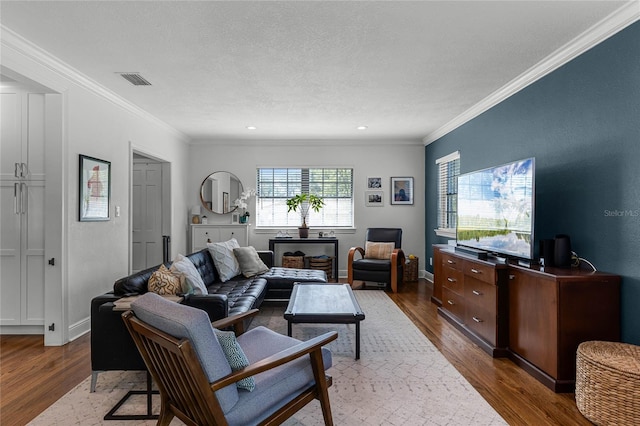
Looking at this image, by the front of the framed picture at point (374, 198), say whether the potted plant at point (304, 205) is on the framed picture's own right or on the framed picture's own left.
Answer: on the framed picture's own right

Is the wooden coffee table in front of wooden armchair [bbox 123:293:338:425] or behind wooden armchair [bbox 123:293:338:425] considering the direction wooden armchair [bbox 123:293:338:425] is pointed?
in front

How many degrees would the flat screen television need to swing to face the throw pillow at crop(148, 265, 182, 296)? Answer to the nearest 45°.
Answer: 0° — it already faces it

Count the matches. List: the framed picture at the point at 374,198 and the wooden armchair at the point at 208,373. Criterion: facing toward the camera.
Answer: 1

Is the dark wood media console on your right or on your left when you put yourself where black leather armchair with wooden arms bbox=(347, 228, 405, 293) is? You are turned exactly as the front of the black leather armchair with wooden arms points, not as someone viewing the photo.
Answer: on your left

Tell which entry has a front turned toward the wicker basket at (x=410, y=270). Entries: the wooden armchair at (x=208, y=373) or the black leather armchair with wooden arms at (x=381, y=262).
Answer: the wooden armchair at (x=208, y=373)

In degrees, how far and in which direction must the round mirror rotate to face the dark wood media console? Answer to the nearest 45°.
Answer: approximately 45° to its left

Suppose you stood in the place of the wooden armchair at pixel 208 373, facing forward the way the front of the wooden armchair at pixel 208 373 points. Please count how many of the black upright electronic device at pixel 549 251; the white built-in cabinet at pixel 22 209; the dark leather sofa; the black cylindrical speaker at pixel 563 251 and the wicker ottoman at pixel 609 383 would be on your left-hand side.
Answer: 2

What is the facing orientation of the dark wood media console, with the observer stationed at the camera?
facing the viewer and to the left of the viewer

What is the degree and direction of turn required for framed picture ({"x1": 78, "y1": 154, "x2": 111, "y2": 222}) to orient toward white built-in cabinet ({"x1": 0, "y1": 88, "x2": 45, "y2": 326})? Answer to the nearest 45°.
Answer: approximately 135° to its right

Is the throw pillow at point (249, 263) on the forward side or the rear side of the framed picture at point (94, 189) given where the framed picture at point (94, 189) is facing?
on the forward side

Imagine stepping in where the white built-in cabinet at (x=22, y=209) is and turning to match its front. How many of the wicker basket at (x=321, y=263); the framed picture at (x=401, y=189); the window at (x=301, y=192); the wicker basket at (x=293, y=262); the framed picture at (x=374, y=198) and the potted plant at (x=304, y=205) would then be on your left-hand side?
6

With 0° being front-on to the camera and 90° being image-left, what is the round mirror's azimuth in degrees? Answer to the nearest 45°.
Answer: approximately 0°
